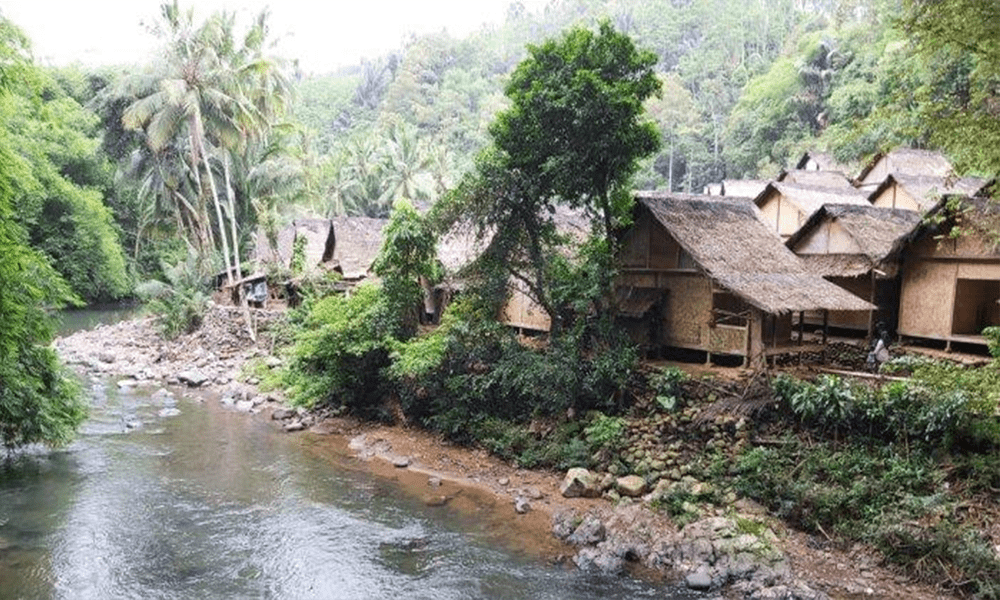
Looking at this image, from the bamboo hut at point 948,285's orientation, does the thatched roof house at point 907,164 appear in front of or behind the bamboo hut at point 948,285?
behind

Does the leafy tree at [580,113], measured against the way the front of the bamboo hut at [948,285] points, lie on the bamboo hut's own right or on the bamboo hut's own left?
on the bamboo hut's own right

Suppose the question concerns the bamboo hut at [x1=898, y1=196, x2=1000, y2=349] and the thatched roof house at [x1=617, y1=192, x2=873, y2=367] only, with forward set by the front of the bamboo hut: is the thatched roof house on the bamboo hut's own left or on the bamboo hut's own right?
on the bamboo hut's own right

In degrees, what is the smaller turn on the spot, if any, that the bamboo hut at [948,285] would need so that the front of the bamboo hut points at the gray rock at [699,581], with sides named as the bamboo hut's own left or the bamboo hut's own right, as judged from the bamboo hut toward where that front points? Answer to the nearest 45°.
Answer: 0° — it already faces it

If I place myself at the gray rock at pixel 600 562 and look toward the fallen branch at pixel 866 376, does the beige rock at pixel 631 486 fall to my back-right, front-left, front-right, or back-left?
front-left

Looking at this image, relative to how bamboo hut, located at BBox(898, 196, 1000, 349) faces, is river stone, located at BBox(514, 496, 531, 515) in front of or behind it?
in front

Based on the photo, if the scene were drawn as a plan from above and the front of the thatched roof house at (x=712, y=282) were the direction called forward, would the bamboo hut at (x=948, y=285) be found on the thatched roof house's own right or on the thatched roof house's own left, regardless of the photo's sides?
on the thatched roof house's own left

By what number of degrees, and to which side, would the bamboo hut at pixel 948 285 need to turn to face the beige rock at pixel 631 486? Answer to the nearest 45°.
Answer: approximately 45° to its right

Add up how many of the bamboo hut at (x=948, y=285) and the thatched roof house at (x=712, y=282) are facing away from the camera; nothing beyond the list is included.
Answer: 0

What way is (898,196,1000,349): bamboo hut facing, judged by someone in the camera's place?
facing the viewer
